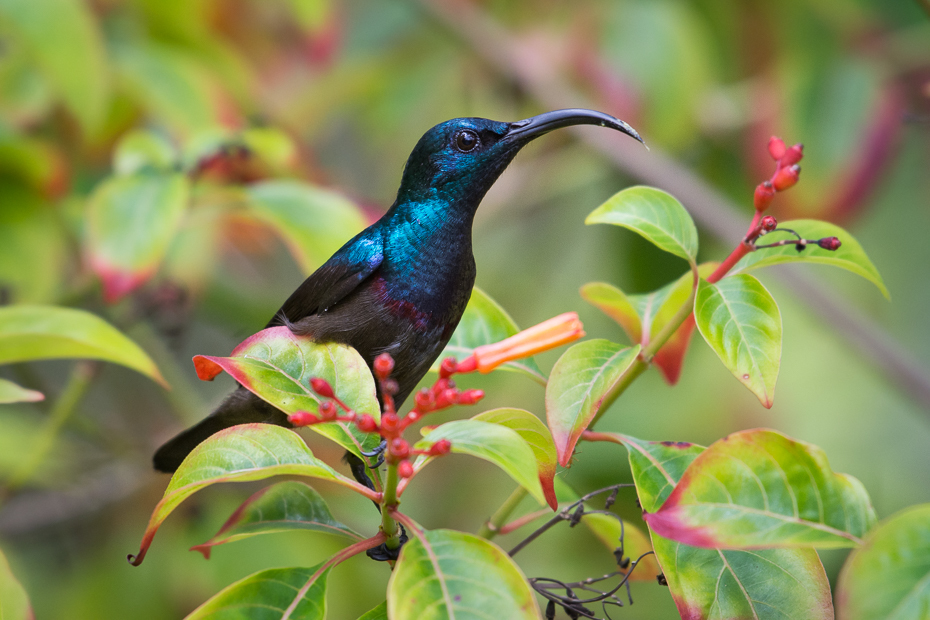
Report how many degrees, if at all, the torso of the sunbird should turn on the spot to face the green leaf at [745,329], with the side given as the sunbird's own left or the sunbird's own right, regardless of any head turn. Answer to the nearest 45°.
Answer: approximately 45° to the sunbird's own right

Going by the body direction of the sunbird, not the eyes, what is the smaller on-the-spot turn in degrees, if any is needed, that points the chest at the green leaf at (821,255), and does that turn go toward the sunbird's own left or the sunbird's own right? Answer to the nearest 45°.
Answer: approximately 45° to the sunbird's own right

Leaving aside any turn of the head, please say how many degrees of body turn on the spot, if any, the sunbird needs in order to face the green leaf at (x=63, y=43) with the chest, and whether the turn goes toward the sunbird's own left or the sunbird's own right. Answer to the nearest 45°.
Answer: approximately 135° to the sunbird's own left

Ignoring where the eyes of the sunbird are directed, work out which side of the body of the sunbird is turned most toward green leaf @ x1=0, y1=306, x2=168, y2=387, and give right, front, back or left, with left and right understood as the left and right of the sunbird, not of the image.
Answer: back

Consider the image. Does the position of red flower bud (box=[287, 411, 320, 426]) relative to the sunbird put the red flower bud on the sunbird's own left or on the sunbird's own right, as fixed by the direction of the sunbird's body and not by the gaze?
on the sunbird's own right

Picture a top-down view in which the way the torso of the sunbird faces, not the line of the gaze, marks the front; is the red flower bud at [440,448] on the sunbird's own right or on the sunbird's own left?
on the sunbird's own right

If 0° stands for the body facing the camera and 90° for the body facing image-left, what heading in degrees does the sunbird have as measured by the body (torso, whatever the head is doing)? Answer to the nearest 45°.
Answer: approximately 270°

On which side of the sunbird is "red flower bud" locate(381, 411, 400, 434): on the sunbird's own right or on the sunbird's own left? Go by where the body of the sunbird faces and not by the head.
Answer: on the sunbird's own right

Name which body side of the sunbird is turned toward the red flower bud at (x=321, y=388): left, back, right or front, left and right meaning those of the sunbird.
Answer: right
